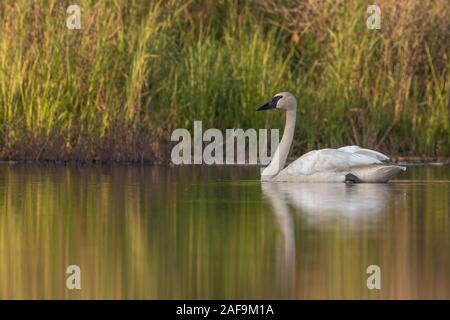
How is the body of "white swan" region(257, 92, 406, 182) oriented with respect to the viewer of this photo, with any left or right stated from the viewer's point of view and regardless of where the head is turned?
facing to the left of the viewer
